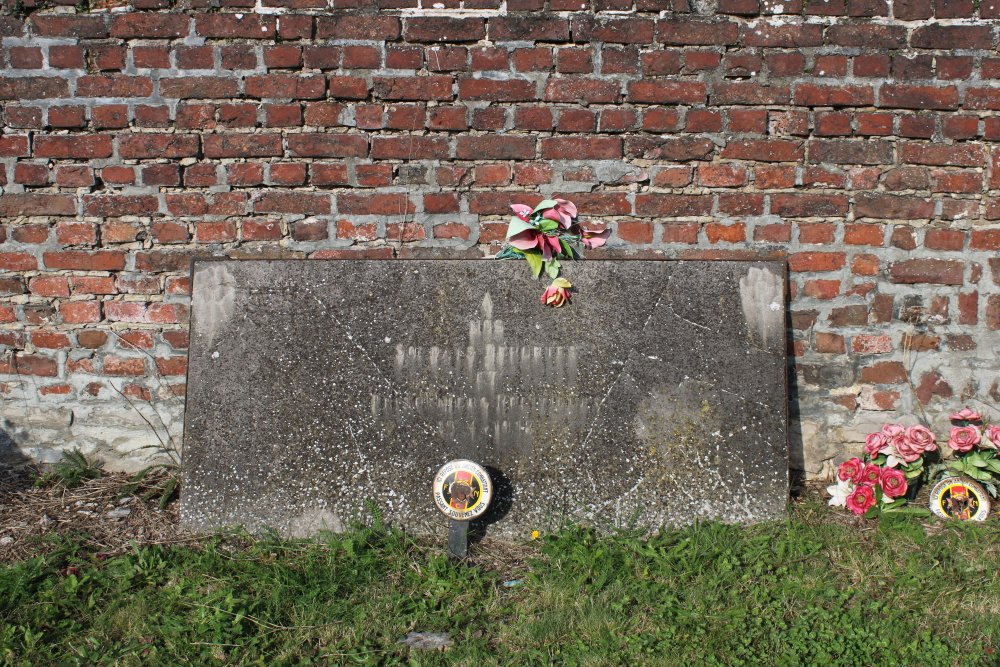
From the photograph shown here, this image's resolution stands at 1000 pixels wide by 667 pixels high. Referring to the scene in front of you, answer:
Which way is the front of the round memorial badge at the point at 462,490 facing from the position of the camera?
facing the viewer

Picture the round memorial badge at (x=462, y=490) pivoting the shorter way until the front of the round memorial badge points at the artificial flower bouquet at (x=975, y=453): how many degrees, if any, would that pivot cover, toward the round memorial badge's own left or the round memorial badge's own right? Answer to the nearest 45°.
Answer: approximately 90° to the round memorial badge's own left

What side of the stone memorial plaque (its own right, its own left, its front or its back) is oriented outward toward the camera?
front

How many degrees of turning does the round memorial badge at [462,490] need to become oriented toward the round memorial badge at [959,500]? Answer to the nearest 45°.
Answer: approximately 90° to its left

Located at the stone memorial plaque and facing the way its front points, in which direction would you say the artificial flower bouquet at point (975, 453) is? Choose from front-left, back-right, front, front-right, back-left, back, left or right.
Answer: left

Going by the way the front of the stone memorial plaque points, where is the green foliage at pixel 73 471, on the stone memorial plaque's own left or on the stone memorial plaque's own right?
on the stone memorial plaque's own right

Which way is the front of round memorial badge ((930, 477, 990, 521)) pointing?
toward the camera

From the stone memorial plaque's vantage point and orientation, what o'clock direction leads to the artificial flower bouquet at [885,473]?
The artificial flower bouquet is roughly at 9 o'clock from the stone memorial plaque.

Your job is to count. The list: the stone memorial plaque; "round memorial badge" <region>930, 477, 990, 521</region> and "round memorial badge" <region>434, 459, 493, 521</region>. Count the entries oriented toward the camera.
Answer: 3

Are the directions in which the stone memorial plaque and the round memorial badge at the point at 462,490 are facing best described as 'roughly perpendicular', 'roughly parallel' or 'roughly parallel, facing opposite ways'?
roughly parallel

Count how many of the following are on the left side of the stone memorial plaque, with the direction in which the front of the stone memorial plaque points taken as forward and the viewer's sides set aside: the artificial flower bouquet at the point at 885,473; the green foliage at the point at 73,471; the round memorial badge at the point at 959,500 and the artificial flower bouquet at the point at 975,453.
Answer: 3
